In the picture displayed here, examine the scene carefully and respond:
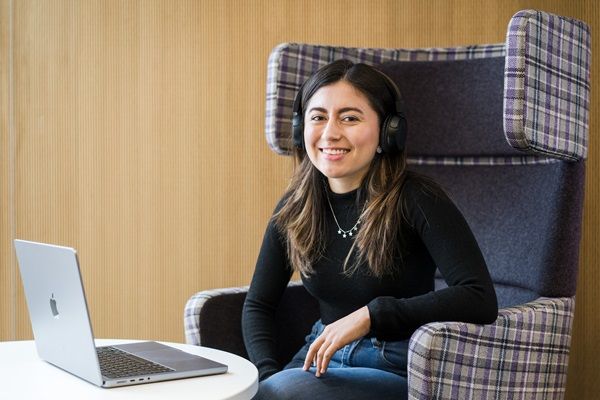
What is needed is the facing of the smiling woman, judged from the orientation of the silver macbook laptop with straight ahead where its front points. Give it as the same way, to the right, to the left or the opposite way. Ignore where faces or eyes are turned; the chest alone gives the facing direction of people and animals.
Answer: the opposite way

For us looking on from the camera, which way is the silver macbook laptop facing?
facing away from the viewer and to the right of the viewer

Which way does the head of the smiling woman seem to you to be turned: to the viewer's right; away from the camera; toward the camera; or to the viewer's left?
toward the camera

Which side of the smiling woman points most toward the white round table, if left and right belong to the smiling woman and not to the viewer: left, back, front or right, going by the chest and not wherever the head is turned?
front

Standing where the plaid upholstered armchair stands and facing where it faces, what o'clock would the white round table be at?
The white round table is roughly at 12 o'clock from the plaid upholstered armchair.

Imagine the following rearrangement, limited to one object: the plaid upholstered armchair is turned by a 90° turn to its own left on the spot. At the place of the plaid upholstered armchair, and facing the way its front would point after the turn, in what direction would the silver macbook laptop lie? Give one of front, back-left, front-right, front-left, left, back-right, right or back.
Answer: right

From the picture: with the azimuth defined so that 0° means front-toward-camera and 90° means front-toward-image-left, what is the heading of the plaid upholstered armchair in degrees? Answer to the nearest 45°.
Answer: approximately 45°
